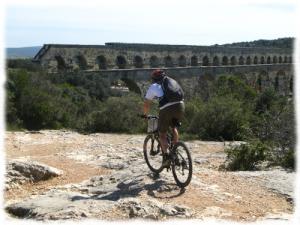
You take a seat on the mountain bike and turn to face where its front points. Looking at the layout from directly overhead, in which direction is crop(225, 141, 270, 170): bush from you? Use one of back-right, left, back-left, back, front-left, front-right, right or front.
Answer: right

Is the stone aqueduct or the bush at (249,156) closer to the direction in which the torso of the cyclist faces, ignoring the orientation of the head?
the stone aqueduct

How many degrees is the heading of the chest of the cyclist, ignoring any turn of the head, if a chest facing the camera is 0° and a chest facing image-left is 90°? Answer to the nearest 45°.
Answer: approximately 135°

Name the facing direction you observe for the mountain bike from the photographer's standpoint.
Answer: facing away from the viewer and to the left of the viewer

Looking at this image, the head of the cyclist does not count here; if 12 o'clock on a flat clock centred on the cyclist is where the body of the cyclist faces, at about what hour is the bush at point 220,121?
The bush is roughly at 2 o'clock from the cyclist.

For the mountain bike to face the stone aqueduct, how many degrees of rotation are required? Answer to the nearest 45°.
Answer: approximately 45° to its right

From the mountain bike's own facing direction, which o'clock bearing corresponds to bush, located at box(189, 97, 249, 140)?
The bush is roughly at 2 o'clock from the mountain bike.

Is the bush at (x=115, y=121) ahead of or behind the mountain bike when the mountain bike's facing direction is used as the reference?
ahead
